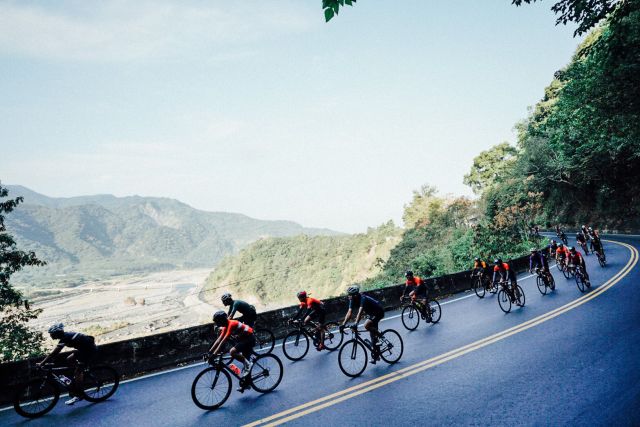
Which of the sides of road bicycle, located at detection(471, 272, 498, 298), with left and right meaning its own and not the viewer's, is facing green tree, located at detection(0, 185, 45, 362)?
front

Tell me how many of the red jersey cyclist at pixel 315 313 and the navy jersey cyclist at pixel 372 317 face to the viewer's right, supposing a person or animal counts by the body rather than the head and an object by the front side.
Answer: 0

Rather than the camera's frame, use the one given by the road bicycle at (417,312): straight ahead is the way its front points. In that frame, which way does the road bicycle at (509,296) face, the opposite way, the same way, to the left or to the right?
the same way

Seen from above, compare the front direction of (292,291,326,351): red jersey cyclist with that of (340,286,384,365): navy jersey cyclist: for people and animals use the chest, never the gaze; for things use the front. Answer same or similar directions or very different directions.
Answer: same or similar directions

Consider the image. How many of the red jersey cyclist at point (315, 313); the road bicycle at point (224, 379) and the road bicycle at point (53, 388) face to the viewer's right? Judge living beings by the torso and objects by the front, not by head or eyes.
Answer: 0

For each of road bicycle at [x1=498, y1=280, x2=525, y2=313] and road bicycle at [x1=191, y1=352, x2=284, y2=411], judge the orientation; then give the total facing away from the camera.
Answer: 0

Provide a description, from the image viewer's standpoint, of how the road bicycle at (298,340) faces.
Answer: facing the viewer and to the left of the viewer

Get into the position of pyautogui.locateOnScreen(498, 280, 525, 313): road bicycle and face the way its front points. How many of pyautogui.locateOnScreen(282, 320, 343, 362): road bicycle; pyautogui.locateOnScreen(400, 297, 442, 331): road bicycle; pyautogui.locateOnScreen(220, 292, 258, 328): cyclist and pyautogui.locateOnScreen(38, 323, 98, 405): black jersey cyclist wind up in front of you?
4

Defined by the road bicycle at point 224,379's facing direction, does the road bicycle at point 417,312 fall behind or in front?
behind

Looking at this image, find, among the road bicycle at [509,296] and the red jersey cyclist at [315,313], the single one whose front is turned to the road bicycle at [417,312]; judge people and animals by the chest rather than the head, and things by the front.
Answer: the road bicycle at [509,296]

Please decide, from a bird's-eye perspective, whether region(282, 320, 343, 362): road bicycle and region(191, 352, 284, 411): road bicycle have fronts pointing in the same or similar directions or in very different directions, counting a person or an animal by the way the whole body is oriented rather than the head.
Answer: same or similar directions

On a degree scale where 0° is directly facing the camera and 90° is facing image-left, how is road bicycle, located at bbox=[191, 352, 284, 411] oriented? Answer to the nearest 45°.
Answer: approximately 45°

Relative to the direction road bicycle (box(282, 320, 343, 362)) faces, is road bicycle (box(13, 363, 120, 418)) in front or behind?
in front

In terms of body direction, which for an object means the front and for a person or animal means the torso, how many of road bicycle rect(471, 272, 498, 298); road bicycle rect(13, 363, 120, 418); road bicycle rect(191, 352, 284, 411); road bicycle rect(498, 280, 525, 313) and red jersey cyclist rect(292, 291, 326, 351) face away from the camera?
0

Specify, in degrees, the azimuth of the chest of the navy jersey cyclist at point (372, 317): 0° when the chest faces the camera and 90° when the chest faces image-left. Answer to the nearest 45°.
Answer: approximately 45°
